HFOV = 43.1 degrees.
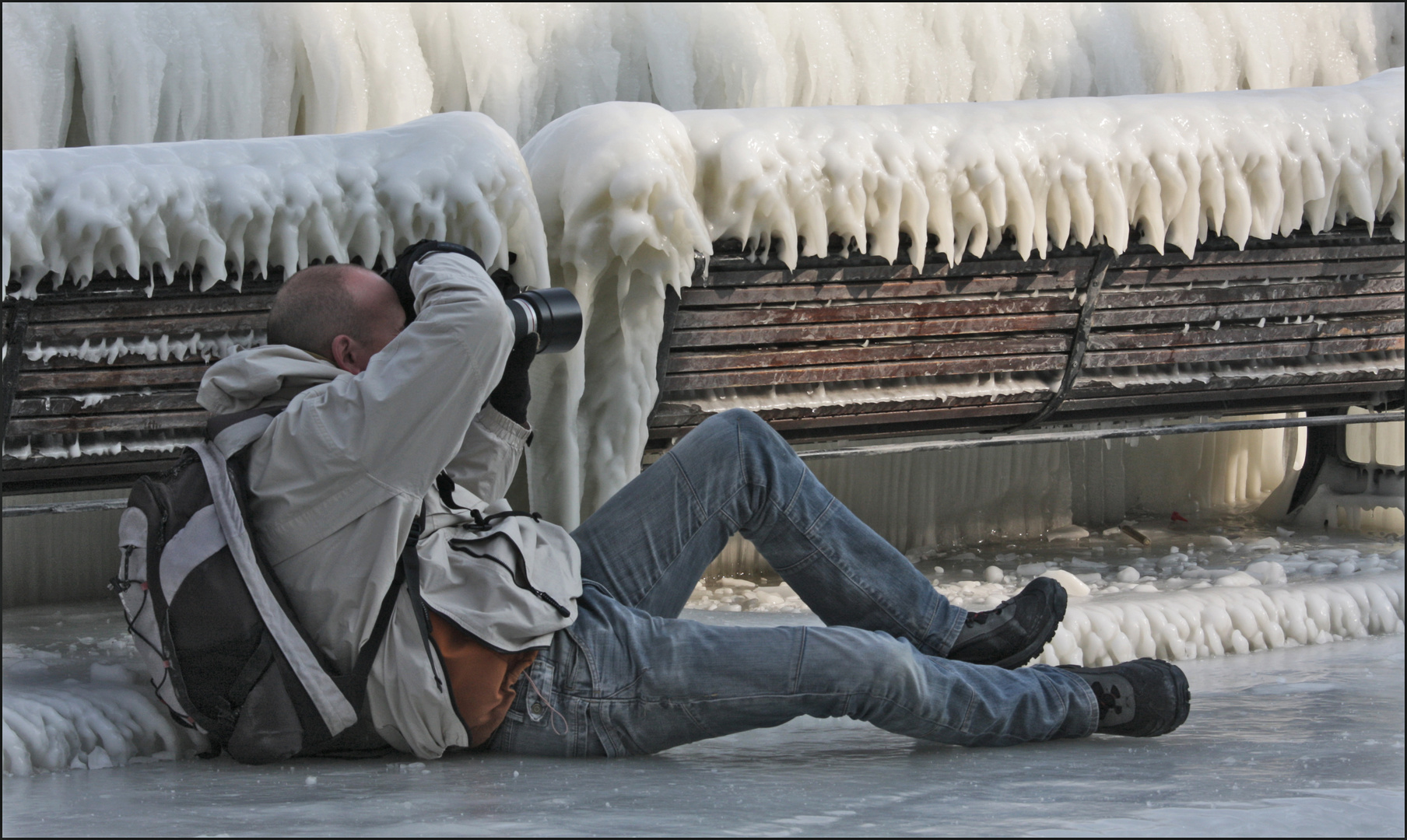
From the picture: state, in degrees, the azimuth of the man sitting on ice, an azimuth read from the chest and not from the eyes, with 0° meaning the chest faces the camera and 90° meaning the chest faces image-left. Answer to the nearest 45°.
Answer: approximately 270°

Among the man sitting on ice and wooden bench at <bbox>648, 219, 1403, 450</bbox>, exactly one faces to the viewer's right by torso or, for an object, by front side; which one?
the man sitting on ice

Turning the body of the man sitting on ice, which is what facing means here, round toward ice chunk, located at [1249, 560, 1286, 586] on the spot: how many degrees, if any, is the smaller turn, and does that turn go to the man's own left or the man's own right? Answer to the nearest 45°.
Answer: approximately 45° to the man's own left

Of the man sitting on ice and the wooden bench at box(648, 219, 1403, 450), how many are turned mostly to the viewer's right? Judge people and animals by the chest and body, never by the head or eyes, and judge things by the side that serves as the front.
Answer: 1
